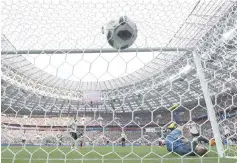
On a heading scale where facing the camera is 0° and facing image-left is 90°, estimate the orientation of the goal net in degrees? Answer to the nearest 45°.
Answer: approximately 180°
